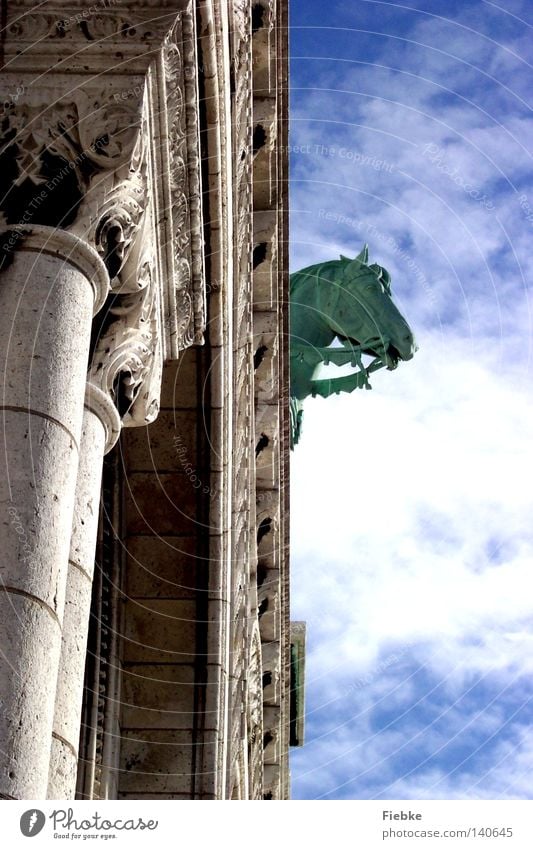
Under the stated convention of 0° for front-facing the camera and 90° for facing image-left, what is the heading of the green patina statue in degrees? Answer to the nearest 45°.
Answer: approximately 270°
